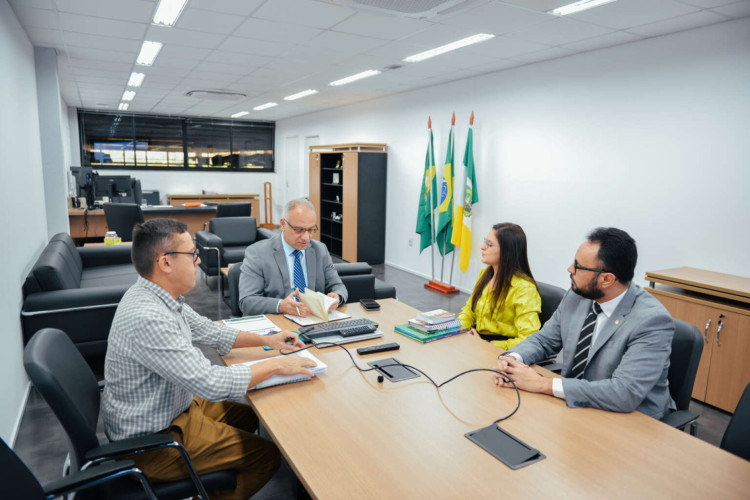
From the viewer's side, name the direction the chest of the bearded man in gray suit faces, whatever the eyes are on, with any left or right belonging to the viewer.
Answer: facing the viewer and to the left of the viewer

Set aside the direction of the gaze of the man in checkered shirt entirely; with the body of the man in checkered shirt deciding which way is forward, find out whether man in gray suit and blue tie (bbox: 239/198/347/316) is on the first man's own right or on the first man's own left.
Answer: on the first man's own left

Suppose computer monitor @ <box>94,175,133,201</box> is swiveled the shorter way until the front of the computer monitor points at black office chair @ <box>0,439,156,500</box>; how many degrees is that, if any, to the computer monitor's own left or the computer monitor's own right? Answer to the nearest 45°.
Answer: approximately 180°

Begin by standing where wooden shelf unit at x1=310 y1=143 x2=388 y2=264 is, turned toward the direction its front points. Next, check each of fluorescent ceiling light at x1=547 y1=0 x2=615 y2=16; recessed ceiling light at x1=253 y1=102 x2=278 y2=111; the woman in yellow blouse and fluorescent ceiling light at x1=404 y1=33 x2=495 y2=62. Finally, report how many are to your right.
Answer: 1

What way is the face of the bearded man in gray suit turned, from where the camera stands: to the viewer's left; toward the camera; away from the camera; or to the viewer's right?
to the viewer's left

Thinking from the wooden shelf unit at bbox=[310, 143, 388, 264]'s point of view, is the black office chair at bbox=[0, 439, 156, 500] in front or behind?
in front

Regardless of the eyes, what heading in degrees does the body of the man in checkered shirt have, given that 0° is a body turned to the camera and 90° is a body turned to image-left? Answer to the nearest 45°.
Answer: approximately 270°

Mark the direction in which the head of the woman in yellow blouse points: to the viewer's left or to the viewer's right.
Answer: to the viewer's left

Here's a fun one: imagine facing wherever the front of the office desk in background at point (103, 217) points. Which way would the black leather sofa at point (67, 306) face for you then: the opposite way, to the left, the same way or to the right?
to the right

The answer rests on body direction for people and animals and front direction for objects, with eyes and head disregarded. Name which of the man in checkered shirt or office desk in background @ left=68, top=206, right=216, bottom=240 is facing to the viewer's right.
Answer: the man in checkered shirt

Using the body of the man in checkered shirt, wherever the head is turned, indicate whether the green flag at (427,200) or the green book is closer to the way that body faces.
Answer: the green book

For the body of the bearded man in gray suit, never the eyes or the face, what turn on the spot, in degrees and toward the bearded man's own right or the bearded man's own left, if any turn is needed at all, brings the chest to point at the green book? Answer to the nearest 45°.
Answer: approximately 45° to the bearded man's own right

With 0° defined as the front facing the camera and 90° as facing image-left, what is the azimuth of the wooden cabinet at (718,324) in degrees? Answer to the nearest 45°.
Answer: approximately 45°

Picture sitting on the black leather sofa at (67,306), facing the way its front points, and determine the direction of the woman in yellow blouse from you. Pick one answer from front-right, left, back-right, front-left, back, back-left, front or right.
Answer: front-right
